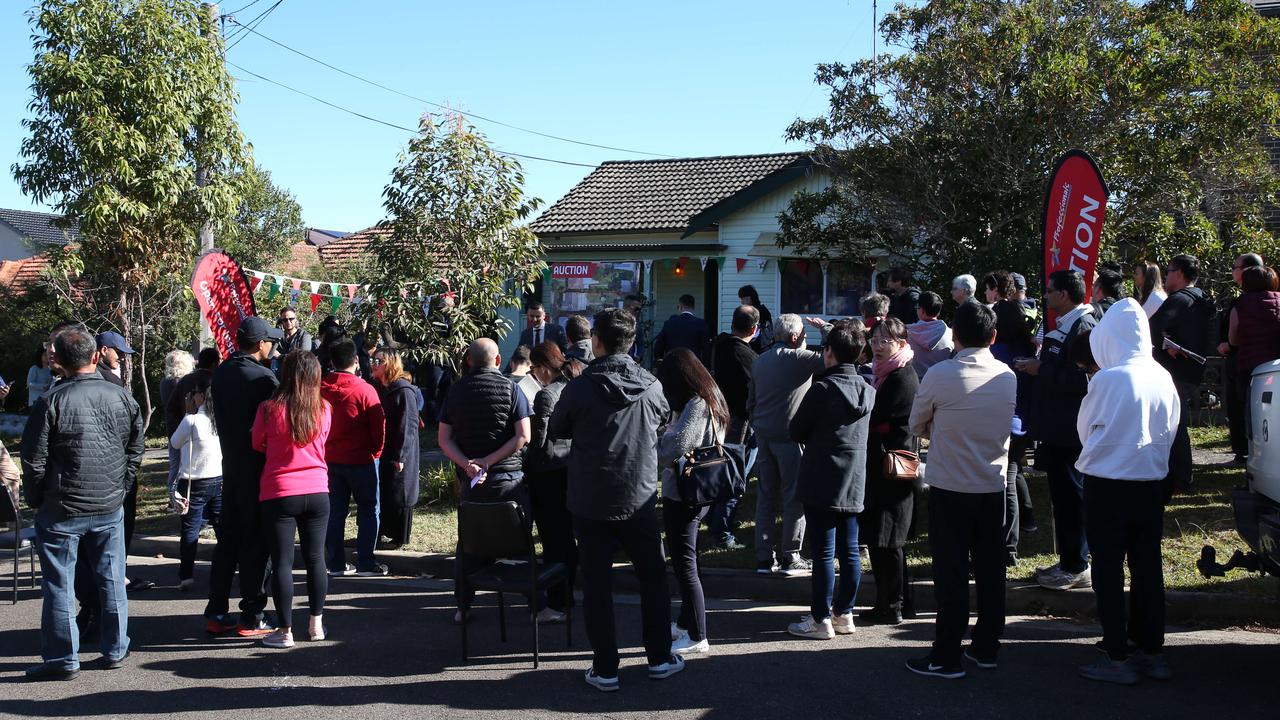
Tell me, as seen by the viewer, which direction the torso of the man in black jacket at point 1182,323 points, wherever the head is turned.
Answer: to the viewer's left

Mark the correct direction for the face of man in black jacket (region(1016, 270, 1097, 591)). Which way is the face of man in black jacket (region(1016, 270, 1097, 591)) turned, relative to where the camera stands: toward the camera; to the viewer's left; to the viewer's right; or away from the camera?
to the viewer's left

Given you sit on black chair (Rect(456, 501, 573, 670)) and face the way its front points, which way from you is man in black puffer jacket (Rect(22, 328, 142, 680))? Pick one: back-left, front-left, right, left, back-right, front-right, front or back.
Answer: back-left

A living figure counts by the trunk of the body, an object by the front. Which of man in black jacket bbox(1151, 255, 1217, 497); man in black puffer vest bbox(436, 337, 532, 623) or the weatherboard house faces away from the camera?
the man in black puffer vest

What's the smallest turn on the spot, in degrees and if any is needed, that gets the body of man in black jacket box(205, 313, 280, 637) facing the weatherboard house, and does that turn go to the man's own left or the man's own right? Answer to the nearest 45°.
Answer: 0° — they already face it

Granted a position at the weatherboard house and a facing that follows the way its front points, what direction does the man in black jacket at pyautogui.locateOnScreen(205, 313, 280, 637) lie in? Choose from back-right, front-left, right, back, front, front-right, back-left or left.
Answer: front

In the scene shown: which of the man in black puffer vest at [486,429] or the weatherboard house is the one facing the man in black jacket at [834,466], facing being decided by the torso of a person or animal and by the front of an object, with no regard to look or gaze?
the weatherboard house

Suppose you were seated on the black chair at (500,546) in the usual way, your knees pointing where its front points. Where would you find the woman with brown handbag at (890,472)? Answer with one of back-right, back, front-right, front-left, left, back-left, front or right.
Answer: front-right

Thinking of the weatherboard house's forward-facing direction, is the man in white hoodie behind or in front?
in front

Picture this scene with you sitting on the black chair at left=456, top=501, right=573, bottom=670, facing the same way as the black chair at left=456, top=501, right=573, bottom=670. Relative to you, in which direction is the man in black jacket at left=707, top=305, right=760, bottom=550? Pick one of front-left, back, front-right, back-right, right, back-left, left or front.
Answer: front

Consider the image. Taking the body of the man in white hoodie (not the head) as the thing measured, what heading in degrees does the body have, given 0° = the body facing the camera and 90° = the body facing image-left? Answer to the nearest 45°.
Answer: approximately 135°

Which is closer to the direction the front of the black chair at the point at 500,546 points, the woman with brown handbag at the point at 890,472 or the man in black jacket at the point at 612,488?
the woman with brown handbag

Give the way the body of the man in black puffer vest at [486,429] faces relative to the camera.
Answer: away from the camera

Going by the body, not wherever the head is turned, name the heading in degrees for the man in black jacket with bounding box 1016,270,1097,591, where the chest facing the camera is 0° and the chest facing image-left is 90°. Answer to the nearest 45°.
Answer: approximately 90°
